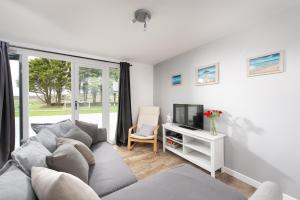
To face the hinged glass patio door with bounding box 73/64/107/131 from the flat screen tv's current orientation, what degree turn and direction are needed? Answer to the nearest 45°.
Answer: approximately 45° to its right

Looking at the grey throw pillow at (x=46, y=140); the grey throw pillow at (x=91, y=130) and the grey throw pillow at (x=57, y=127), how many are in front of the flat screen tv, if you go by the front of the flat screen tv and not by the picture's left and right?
3

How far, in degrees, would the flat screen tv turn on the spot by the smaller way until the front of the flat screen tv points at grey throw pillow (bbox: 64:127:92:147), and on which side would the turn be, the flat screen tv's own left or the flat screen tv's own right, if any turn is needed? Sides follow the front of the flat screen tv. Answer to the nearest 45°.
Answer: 0° — it already faces it

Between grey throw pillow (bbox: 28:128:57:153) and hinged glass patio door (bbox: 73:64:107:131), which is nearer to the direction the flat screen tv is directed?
the grey throw pillow

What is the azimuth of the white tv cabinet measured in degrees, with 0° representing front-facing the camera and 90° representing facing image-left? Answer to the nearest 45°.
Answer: approximately 45°

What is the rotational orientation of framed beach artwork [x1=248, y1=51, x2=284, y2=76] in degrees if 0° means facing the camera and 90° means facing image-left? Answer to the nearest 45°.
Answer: approximately 45°
